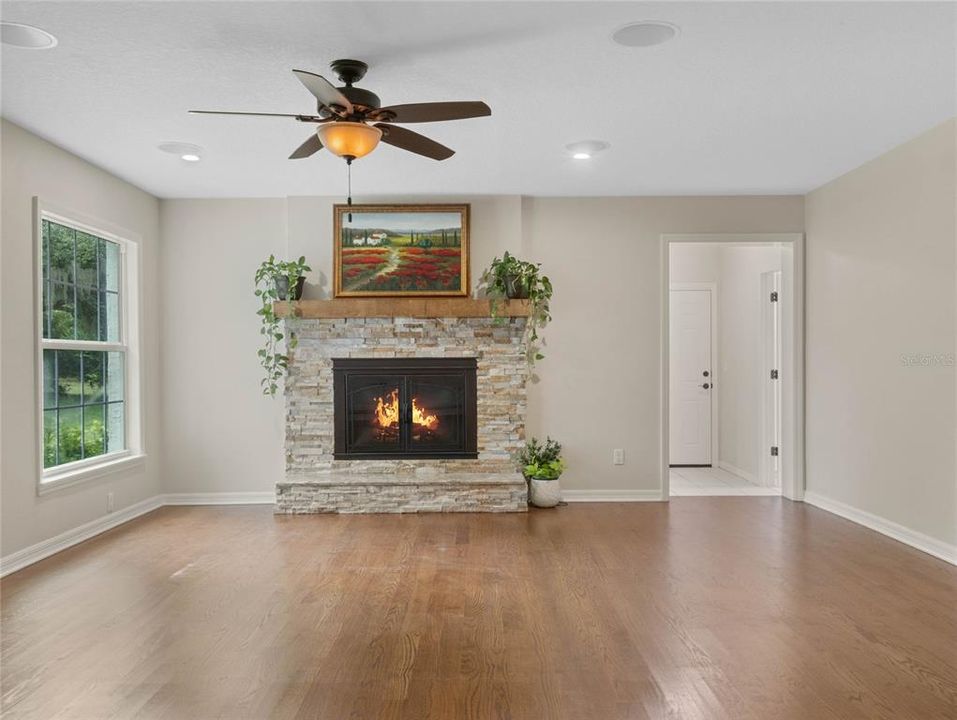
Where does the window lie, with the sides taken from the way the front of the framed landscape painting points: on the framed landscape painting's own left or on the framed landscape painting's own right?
on the framed landscape painting's own right

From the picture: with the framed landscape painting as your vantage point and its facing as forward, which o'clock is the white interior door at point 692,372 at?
The white interior door is roughly at 8 o'clock from the framed landscape painting.

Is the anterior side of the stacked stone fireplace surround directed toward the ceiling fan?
yes

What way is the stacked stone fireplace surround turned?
toward the camera

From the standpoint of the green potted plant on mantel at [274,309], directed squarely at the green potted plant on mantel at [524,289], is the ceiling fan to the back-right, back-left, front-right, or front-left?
front-right

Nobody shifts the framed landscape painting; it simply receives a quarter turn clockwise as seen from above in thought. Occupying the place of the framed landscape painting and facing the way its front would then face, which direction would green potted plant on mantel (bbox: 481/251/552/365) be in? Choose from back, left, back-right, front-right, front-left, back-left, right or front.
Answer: back

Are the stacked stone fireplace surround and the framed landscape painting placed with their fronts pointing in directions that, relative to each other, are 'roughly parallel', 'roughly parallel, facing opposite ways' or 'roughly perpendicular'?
roughly parallel

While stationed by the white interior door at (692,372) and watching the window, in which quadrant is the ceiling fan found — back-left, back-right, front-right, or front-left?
front-left

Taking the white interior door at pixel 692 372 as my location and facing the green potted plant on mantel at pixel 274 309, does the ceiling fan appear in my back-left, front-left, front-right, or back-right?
front-left

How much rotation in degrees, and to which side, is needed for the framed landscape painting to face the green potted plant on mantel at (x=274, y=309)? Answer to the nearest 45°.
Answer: approximately 90° to its right

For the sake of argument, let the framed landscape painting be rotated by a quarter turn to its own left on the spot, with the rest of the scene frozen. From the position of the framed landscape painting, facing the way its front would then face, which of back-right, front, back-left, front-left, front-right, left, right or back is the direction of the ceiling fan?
right

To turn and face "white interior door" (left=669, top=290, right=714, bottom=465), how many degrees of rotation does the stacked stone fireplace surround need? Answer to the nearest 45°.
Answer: approximately 135° to its left
